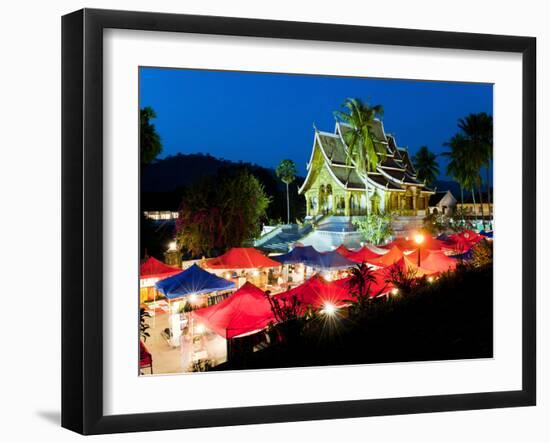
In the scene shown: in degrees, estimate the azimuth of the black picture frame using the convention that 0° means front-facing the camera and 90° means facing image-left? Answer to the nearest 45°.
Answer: approximately 315°
